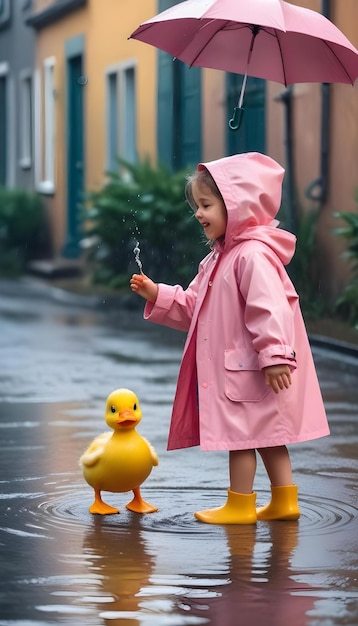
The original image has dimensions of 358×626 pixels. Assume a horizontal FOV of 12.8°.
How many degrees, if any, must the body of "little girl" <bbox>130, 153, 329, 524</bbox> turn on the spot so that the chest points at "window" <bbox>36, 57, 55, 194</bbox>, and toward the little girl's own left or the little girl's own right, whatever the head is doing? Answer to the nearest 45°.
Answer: approximately 90° to the little girl's own right

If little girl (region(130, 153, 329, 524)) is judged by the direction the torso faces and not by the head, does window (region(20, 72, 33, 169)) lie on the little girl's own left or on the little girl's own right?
on the little girl's own right

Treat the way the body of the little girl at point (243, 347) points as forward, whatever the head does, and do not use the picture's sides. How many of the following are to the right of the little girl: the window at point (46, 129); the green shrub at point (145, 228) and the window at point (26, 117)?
3

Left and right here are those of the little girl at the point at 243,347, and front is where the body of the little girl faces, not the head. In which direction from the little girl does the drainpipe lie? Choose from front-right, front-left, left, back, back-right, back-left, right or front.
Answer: right

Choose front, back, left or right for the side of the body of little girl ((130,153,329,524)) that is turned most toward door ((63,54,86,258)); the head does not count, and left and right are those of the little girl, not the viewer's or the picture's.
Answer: right

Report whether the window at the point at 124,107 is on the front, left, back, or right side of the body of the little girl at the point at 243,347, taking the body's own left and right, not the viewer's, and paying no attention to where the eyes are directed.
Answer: right

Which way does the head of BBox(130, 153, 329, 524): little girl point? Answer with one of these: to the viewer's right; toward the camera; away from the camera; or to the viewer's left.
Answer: to the viewer's left

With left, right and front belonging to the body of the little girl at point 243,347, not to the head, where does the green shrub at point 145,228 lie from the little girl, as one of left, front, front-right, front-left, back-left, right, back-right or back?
right

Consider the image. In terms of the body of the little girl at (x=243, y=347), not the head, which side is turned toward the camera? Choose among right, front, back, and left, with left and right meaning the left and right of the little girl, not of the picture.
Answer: left

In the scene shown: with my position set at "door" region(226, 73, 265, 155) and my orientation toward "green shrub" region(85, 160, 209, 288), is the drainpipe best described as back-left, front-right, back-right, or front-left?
back-left

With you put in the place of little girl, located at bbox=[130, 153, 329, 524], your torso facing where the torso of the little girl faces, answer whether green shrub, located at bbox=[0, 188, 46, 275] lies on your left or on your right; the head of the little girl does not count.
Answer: on your right
